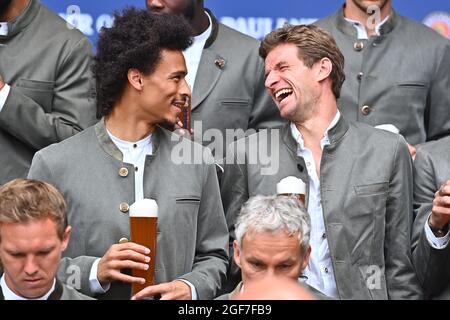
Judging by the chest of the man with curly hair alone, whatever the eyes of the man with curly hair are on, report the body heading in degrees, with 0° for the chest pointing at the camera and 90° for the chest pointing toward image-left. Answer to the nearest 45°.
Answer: approximately 0°

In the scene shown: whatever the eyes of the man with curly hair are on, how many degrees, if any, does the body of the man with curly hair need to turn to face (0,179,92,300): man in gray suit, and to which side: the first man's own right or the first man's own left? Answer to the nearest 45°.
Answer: approximately 45° to the first man's own right

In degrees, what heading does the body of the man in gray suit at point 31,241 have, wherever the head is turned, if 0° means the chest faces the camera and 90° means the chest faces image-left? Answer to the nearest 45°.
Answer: approximately 0°

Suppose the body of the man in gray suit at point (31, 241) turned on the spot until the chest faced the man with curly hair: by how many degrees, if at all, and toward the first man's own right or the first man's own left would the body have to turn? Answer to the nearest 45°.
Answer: approximately 135° to the first man's own left

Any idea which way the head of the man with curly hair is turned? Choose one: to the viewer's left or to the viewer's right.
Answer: to the viewer's right

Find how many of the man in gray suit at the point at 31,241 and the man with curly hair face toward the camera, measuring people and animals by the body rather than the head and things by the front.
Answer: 2
